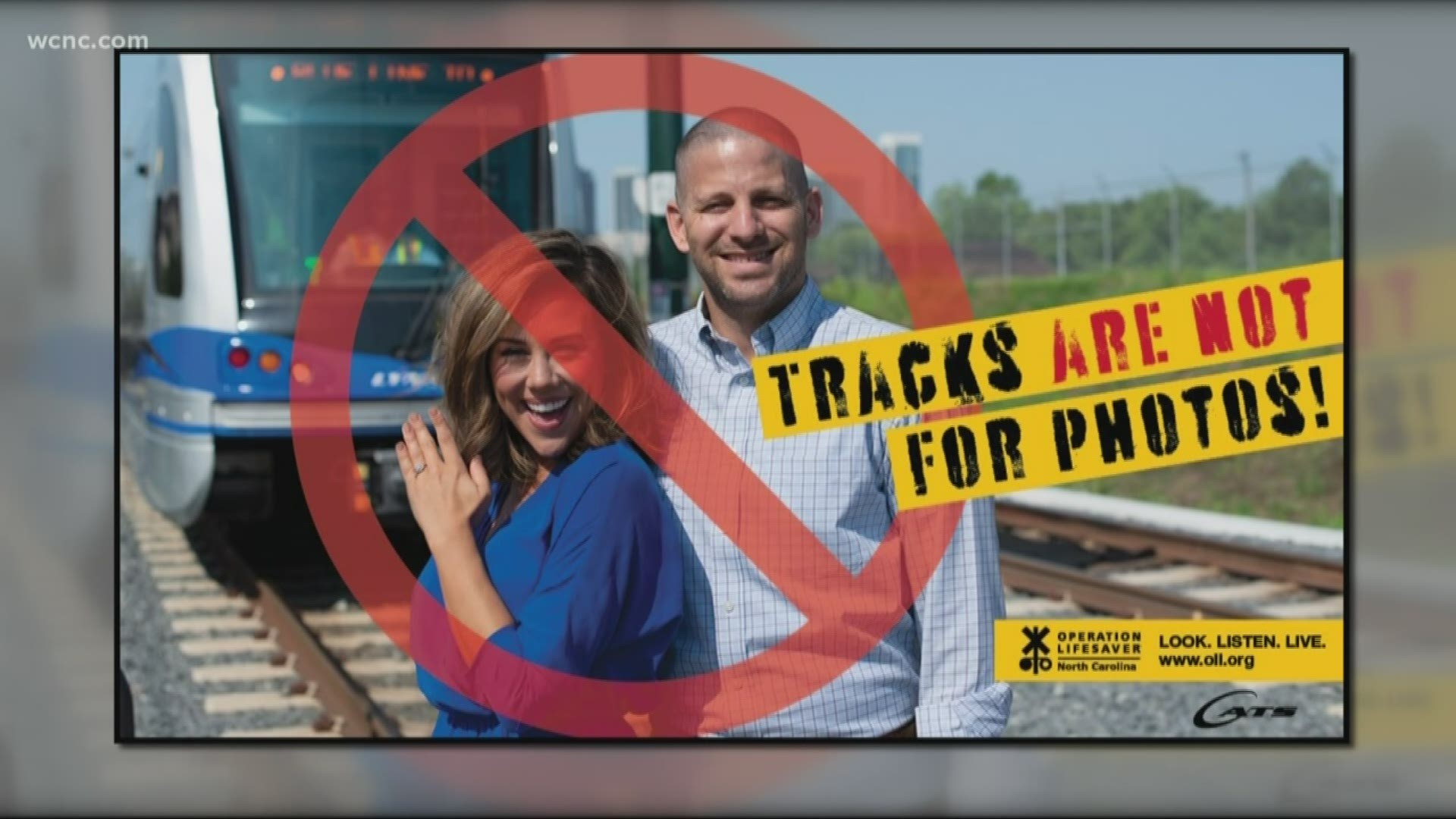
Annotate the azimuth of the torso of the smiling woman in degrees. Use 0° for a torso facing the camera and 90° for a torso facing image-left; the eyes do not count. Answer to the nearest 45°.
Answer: approximately 45°

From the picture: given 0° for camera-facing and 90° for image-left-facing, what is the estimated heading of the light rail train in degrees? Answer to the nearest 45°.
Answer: approximately 0°

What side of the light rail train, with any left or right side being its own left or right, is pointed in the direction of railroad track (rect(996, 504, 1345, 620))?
left

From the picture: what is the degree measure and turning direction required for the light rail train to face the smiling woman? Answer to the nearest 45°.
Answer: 0° — it already faces them

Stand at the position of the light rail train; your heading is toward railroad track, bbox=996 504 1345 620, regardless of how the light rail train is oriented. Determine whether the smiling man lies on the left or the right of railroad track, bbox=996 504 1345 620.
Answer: right

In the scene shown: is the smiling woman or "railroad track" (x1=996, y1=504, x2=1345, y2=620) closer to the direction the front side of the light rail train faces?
the smiling woman

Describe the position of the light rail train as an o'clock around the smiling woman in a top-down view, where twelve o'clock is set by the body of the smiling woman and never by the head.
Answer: The light rail train is roughly at 4 o'clock from the smiling woman.
